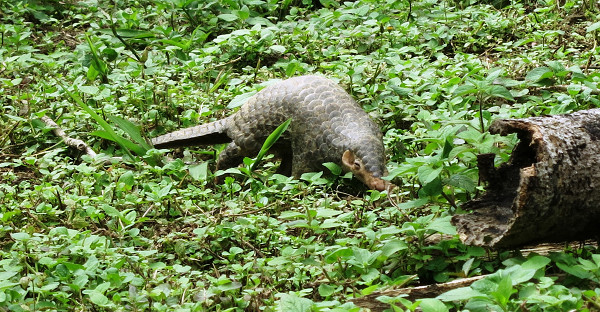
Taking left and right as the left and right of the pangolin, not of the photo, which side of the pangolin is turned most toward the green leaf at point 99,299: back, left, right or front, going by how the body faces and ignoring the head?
right

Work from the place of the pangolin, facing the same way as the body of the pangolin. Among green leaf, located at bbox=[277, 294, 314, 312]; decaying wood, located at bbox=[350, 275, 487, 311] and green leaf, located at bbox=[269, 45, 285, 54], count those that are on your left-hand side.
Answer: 1

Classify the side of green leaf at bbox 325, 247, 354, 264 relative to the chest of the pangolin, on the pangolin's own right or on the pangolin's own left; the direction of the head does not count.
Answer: on the pangolin's own right

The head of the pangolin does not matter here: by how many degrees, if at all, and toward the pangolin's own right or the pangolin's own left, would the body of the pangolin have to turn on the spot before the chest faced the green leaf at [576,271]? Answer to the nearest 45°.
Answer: approximately 45° to the pangolin's own right

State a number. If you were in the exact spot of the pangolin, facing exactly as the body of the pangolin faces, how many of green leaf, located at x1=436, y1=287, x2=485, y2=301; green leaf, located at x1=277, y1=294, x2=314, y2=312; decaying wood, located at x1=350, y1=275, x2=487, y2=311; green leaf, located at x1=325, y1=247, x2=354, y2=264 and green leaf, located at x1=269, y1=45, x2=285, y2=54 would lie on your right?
4

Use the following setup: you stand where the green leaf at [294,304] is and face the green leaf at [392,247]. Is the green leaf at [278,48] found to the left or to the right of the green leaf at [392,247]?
left

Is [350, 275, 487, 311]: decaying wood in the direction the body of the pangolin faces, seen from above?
no

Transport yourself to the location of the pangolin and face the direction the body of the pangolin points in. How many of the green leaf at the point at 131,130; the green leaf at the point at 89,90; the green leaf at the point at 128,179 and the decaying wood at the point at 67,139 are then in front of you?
0

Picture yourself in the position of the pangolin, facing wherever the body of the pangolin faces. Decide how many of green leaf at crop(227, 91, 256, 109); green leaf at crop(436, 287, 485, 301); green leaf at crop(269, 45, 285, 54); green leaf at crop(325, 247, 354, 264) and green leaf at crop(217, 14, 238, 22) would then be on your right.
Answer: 2

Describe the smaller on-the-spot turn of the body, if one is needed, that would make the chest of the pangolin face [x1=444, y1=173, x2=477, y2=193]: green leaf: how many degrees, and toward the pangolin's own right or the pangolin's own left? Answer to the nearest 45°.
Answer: approximately 45° to the pangolin's own right

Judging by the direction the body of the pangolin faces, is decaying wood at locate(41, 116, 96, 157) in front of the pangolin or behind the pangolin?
behind

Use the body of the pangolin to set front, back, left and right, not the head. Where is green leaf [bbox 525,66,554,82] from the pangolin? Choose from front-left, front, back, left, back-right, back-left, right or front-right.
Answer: front

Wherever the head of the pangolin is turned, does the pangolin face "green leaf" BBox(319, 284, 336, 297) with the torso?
no

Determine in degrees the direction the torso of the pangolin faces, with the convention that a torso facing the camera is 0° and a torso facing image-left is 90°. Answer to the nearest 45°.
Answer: approximately 270°

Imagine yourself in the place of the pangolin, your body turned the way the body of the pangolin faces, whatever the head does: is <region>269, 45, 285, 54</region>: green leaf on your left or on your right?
on your left

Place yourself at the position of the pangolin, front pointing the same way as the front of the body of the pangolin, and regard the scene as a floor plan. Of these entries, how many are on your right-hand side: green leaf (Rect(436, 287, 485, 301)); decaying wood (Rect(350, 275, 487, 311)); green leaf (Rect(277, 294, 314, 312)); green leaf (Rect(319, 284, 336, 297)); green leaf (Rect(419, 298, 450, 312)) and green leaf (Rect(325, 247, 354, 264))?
6
